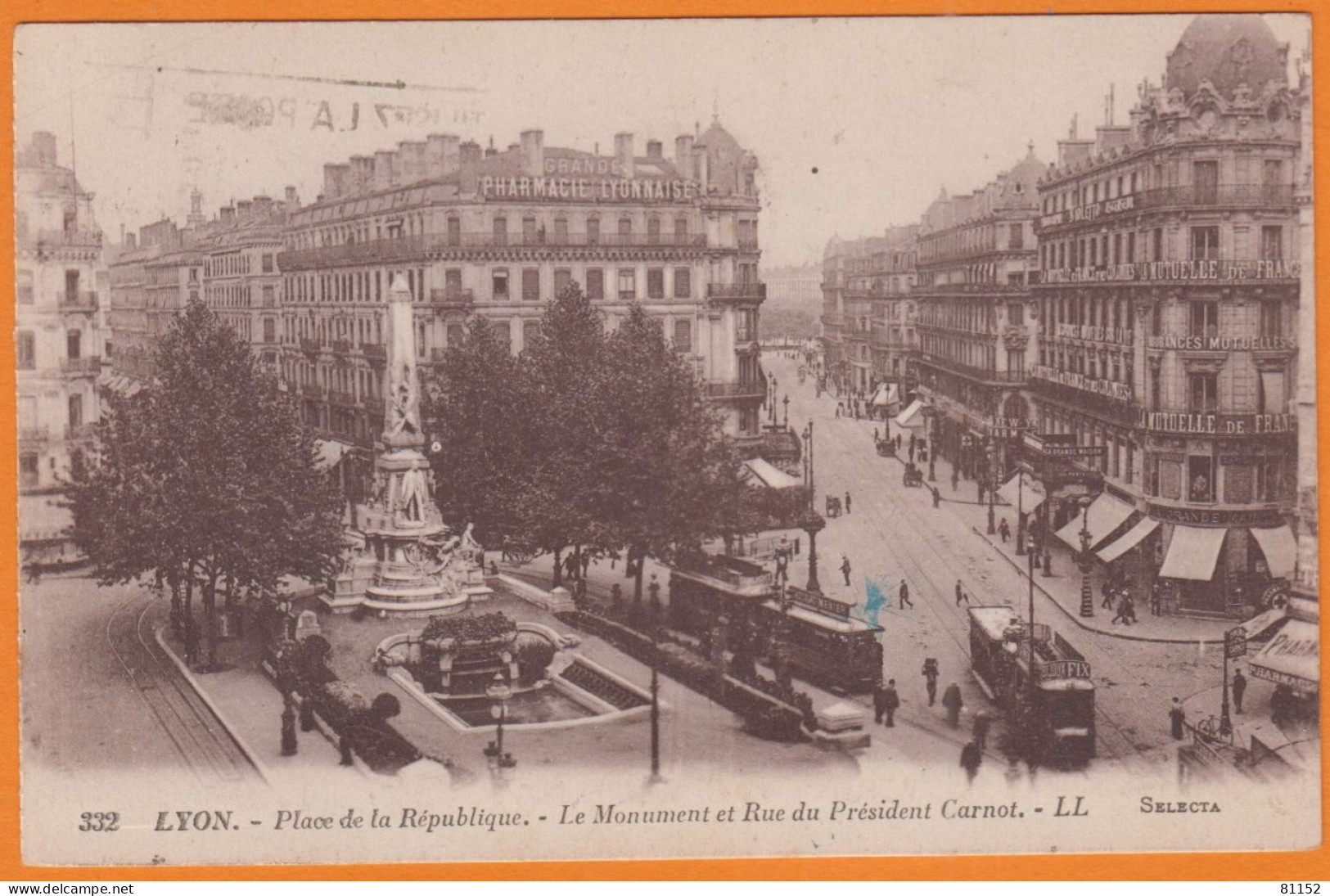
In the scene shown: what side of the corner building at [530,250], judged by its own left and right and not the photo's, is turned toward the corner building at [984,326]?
left

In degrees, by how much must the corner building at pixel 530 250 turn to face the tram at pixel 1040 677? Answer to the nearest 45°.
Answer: approximately 45° to its left

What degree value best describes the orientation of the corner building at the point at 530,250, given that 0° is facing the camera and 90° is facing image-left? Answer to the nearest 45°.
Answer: approximately 0°

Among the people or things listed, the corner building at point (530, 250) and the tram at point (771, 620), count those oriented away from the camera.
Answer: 0

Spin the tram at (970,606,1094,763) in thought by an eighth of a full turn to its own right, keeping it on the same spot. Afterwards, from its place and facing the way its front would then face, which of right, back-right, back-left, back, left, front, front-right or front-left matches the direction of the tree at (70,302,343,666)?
right

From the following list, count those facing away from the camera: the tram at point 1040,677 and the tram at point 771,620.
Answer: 0

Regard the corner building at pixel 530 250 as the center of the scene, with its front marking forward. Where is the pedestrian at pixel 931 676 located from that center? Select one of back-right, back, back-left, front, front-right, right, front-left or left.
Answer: front-left
